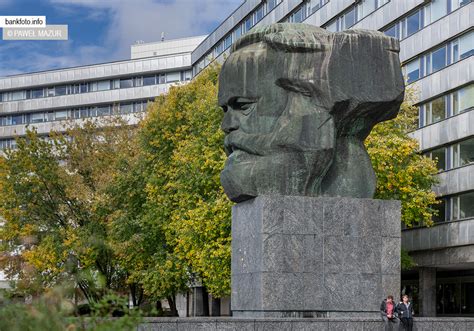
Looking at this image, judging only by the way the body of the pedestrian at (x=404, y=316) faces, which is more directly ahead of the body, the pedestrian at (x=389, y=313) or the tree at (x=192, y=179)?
the pedestrian

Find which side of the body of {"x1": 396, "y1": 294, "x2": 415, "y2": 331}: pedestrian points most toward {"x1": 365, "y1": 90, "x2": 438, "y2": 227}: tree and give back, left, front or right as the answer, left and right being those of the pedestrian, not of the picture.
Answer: back

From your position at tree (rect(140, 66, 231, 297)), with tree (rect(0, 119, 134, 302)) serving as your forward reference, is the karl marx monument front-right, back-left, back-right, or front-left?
back-left

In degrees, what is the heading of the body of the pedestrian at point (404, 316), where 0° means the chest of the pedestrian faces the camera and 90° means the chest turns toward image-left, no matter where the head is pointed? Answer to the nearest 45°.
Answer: approximately 0°
